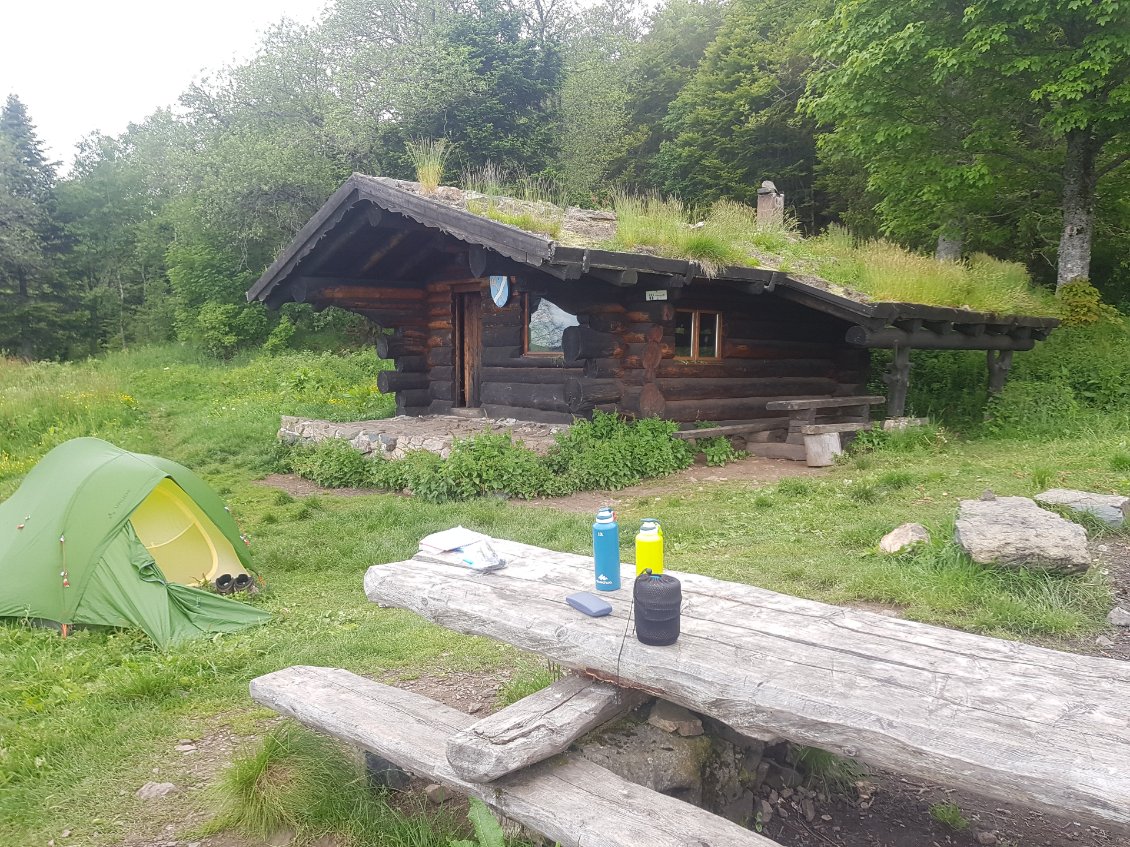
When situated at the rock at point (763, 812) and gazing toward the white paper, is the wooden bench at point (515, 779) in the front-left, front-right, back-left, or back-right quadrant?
front-left

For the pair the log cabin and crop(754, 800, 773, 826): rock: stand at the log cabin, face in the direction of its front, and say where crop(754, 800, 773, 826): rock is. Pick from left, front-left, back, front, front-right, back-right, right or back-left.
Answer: front-left

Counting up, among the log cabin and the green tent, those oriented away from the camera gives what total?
0

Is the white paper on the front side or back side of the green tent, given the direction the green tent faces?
on the front side

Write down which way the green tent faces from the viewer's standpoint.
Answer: facing the viewer and to the right of the viewer

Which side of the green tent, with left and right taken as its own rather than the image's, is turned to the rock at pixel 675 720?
front

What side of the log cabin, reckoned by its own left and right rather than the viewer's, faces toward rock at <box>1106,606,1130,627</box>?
left

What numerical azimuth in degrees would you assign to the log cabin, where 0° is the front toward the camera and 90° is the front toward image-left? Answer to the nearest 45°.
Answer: approximately 45°
